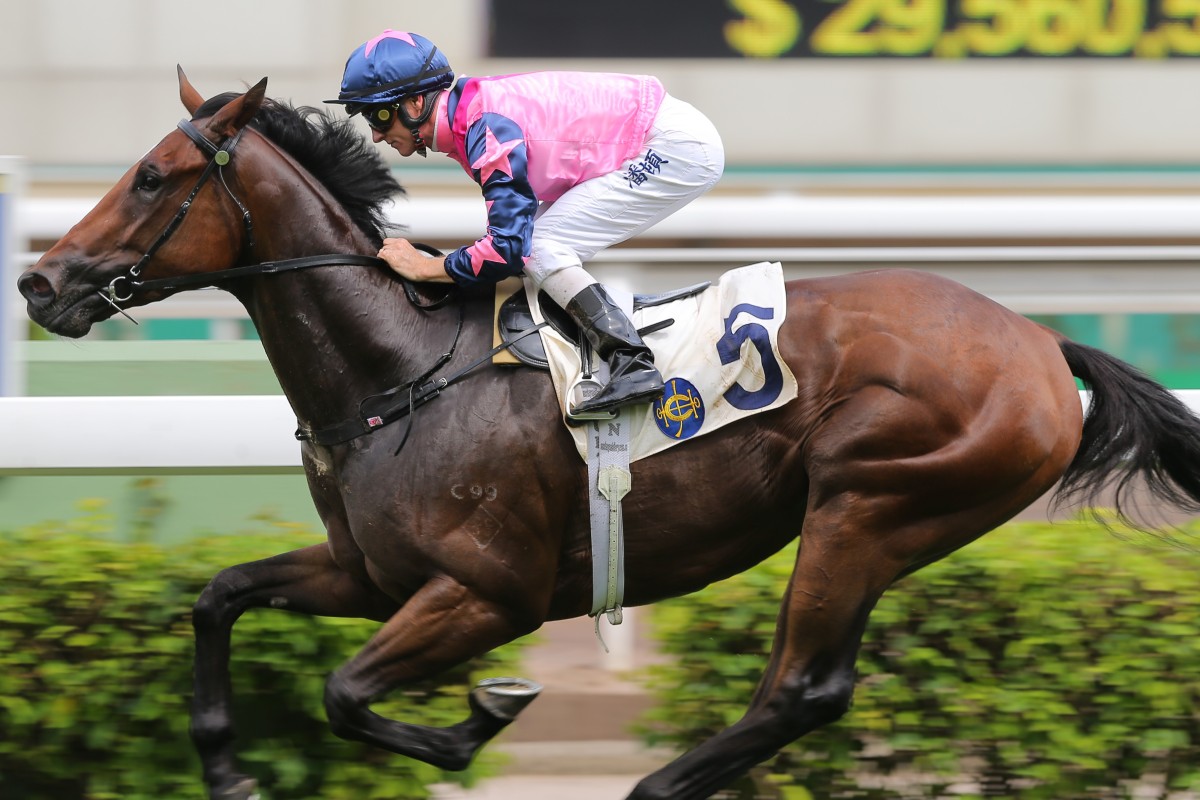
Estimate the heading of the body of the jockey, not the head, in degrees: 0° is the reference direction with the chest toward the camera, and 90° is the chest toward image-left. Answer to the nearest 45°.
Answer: approximately 90°

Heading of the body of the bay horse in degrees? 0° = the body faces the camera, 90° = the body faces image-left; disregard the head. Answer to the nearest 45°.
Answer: approximately 90°
